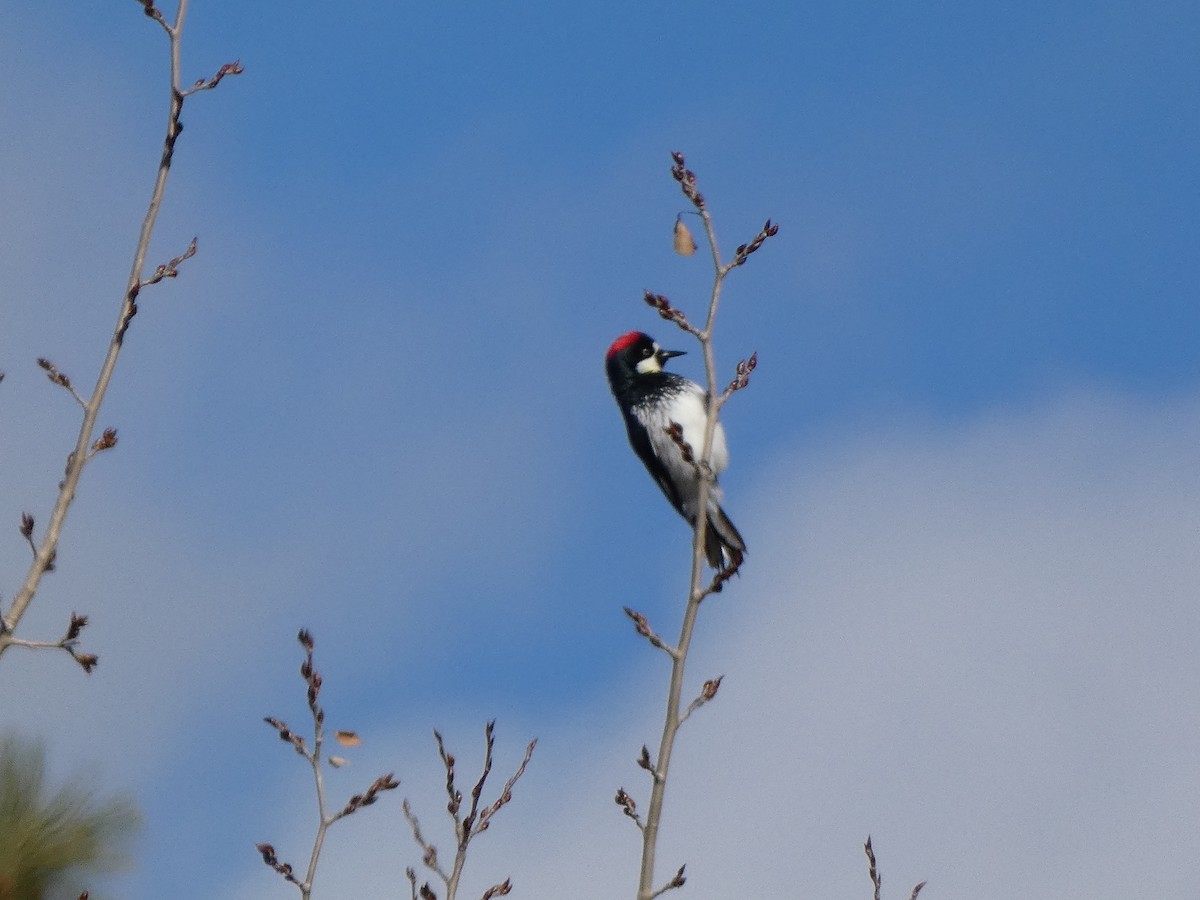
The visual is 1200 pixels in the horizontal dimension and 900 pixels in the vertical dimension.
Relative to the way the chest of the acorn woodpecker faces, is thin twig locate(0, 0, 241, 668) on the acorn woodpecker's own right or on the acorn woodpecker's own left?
on the acorn woodpecker's own right

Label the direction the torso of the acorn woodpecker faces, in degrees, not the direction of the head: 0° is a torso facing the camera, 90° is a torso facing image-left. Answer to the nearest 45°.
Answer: approximately 315°
